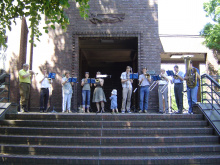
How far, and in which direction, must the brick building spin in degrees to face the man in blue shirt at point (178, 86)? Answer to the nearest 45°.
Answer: approximately 45° to its left

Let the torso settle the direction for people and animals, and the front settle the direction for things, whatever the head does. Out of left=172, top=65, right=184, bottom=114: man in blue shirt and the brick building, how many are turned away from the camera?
0

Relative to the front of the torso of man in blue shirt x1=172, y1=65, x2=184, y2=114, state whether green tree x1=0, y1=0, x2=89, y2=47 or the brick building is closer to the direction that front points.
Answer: the green tree

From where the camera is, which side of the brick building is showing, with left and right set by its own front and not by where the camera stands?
front

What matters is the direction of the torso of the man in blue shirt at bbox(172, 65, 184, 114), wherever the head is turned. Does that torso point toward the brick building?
no

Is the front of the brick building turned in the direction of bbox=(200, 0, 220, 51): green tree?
no

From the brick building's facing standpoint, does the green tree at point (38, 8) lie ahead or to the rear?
ahead
